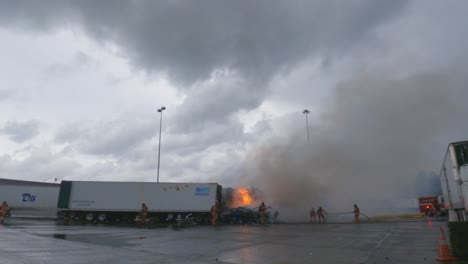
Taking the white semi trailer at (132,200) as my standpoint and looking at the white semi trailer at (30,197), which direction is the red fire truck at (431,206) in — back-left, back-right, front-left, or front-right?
back-right

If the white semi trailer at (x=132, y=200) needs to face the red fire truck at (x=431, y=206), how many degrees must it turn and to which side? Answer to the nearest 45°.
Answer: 0° — it already faces it

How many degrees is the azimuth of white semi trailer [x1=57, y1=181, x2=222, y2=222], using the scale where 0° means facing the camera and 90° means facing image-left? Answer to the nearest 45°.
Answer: approximately 270°

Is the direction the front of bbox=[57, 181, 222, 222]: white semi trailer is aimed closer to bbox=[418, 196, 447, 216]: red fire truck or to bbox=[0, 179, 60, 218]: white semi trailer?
the red fire truck

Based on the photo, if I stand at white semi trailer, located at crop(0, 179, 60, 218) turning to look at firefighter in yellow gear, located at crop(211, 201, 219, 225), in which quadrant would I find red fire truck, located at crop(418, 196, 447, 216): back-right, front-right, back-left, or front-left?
front-left

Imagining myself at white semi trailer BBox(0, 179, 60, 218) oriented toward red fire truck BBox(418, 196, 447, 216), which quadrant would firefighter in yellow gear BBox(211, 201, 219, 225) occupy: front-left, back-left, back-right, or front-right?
front-right

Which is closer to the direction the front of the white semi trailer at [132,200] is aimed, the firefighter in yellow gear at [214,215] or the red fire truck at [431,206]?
the red fire truck

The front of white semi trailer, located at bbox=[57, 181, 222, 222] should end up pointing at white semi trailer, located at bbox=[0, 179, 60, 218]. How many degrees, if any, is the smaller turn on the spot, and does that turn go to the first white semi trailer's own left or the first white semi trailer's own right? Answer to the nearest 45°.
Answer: approximately 135° to the first white semi trailer's own left

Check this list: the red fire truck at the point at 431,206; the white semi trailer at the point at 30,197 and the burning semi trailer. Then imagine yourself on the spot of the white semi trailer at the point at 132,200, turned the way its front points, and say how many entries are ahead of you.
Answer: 2

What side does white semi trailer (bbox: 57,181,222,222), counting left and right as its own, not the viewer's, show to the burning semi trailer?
front
